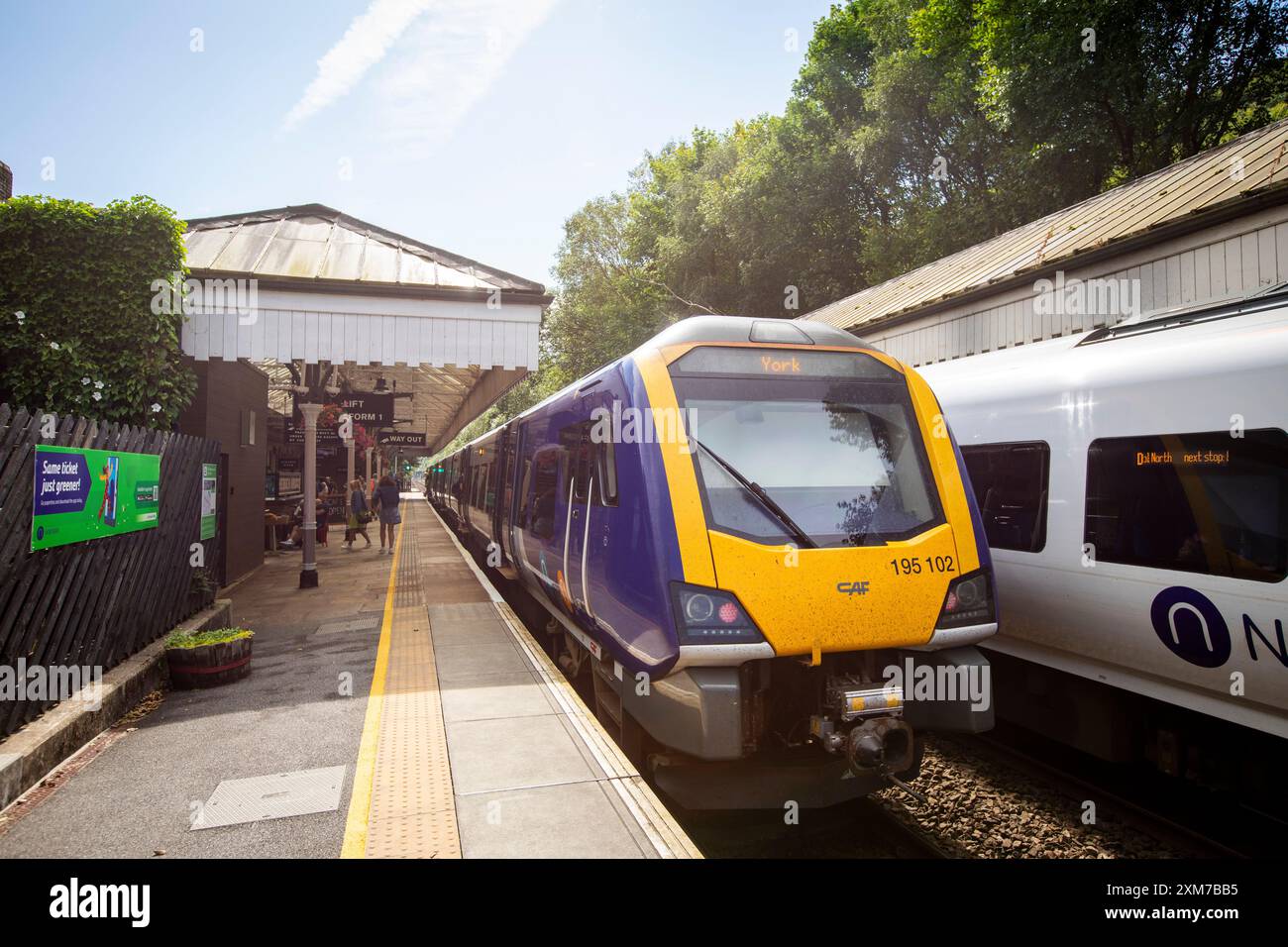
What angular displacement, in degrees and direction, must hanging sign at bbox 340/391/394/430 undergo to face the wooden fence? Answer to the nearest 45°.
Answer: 0° — it already faces it

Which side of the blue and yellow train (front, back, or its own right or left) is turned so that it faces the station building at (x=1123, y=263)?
left

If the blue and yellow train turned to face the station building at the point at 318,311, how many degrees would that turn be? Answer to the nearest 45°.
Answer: approximately 180°

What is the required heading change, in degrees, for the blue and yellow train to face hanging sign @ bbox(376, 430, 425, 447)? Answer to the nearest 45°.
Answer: approximately 180°

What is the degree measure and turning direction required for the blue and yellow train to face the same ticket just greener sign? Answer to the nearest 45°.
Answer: approximately 135° to its right

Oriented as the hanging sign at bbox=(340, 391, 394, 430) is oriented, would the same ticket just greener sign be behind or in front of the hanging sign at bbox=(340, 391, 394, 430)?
in front

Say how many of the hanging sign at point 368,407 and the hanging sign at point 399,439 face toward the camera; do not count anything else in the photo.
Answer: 2

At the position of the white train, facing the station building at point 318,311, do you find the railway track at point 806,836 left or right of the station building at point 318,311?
left

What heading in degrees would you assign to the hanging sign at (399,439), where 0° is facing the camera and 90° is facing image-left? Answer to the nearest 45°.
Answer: approximately 0°

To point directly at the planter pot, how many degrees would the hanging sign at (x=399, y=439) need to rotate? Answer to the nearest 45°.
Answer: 0° — it already faces it

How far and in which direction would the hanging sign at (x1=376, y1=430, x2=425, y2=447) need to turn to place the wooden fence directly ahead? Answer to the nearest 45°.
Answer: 0° — it already faces it
